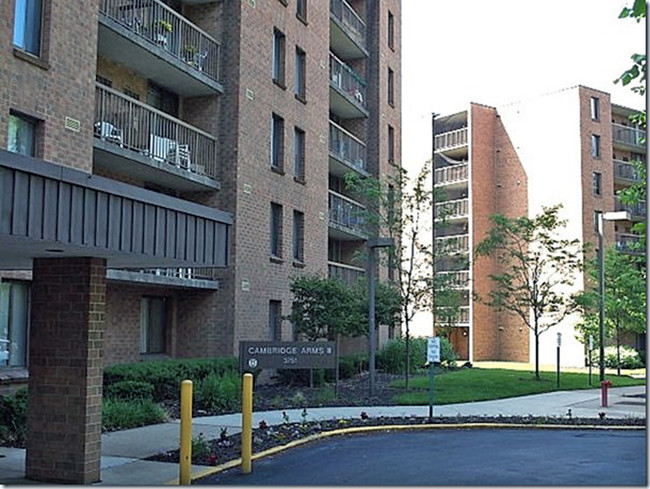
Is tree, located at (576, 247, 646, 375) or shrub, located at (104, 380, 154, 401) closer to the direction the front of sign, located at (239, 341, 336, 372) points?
the shrub

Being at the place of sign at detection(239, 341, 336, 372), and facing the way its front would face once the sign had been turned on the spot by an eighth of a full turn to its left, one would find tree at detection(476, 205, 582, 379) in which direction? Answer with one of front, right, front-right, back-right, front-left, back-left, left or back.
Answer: left

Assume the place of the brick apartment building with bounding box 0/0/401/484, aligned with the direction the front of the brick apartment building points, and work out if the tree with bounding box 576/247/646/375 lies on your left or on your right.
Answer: on your left

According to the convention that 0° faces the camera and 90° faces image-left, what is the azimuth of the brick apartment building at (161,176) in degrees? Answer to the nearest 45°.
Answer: approximately 315°

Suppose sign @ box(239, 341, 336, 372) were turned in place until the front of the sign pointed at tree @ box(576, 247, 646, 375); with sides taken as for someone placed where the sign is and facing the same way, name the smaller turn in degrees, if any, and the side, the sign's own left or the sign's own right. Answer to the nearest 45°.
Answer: approximately 135° to the sign's own left

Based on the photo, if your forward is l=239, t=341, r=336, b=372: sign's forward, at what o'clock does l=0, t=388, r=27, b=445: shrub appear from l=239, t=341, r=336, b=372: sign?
The shrub is roughly at 1 o'clock from the sign.

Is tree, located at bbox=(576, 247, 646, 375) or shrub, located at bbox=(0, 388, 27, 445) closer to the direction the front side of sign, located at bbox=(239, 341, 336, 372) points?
the shrub
